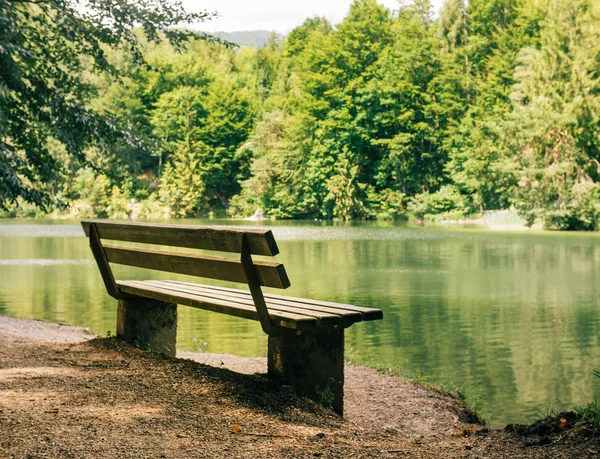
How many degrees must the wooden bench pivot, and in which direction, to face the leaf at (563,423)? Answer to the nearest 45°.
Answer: approximately 90° to its right

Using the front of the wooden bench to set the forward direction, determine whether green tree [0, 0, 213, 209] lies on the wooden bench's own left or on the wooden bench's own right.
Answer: on the wooden bench's own left

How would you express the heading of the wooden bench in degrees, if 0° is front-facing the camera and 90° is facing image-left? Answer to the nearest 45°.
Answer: approximately 225°
